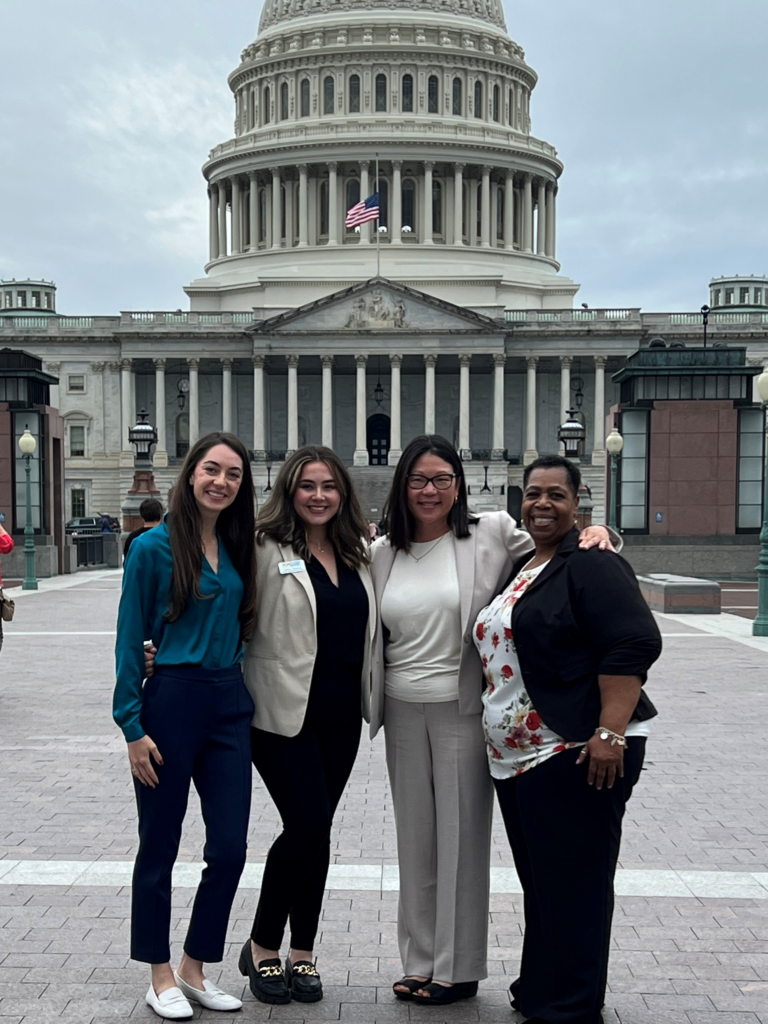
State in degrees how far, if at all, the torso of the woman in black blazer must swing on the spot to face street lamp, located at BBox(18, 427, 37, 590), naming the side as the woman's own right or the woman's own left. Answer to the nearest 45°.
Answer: approximately 90° to the woman's own right

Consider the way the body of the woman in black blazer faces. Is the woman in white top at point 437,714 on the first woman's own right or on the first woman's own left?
on the first woman's own right

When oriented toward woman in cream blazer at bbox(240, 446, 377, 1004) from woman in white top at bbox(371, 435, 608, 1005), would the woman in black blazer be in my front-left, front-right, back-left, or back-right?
back-left

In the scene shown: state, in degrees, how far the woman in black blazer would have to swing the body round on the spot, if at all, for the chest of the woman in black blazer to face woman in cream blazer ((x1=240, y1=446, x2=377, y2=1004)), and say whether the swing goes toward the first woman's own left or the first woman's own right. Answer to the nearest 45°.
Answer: approximately 45° to the first woman's own right

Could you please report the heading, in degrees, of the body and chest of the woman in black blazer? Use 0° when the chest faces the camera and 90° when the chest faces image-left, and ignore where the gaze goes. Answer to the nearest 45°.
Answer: approximately 45°

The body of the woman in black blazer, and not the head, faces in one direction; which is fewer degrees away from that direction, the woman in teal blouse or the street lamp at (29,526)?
the woman in teal blouse
